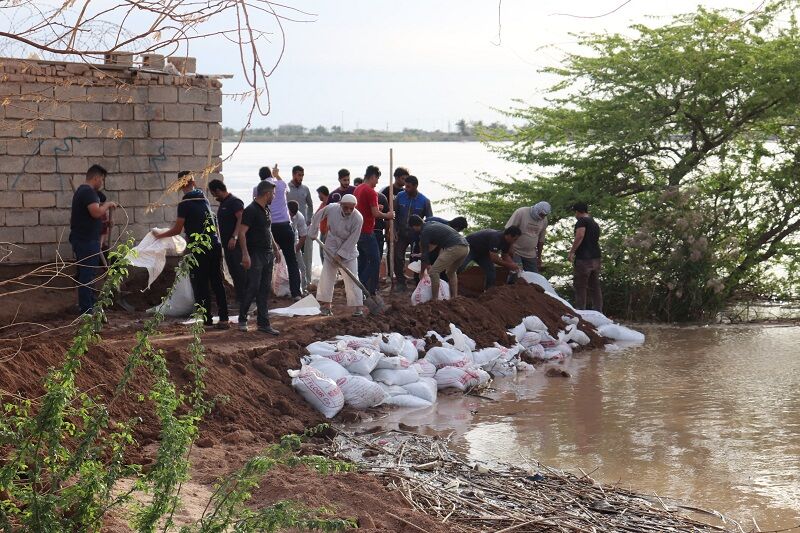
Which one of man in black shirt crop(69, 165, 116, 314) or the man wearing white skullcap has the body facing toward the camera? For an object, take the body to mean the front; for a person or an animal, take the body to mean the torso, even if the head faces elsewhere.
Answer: the man wearing white skullcap

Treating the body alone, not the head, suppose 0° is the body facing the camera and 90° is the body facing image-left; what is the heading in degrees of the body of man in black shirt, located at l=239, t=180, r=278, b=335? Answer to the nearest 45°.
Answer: approximately 315°

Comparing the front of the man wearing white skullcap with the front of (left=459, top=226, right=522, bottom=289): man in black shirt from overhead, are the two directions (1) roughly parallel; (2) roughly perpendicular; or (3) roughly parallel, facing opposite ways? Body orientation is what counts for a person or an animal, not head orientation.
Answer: roughly perpendicular

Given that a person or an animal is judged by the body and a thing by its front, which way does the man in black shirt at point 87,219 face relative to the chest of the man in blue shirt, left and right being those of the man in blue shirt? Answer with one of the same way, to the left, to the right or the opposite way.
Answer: to the left

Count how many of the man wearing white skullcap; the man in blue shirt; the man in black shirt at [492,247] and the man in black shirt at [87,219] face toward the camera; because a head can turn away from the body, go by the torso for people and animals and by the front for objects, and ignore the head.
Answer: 2

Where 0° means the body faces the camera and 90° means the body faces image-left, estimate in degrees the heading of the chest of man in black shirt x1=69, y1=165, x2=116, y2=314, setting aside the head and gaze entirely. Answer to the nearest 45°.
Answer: approximately 270°

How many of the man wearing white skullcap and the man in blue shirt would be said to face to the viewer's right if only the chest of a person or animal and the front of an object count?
0

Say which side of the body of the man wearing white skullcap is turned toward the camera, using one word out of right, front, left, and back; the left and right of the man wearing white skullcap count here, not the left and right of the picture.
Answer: front

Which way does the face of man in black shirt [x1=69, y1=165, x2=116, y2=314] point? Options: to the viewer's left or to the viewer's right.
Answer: to the viewer's right

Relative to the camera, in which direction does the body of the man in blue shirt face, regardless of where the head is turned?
toward the camera

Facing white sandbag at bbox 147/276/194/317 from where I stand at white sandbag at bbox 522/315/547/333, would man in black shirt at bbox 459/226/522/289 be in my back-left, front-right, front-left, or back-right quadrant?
front-right

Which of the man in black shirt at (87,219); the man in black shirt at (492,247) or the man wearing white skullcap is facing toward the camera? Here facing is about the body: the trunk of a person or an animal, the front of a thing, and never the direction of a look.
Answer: the man wearing white skullcap
